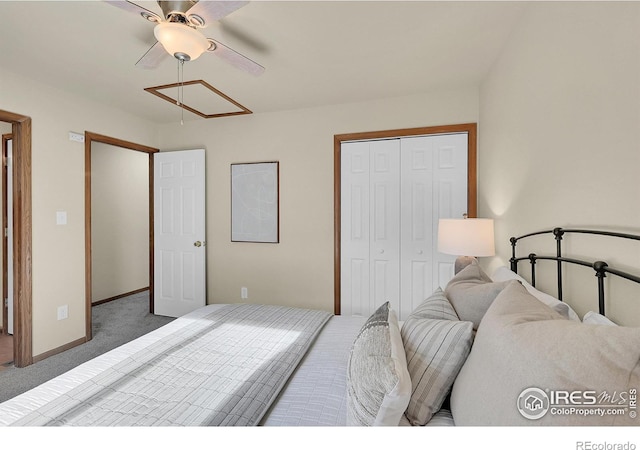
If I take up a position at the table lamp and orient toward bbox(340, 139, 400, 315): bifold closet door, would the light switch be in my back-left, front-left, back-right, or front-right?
front-left

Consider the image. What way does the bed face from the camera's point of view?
to the viewer's left

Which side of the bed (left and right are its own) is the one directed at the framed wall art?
right

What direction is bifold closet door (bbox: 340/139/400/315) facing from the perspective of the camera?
toward the camera

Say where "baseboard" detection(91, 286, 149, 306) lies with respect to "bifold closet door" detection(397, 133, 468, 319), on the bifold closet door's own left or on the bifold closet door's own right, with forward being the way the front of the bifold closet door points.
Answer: on the bifold closet door's own right

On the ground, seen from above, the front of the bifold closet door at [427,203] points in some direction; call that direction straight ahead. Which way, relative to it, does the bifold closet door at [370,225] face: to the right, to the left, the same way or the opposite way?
the same way

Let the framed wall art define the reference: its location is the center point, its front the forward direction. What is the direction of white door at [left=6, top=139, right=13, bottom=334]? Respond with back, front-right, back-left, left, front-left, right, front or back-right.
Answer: right

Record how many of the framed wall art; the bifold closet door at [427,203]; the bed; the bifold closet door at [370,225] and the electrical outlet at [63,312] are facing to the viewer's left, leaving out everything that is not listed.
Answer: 1

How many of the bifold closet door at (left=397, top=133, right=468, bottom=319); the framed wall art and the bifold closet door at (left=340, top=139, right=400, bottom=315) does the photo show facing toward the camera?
3

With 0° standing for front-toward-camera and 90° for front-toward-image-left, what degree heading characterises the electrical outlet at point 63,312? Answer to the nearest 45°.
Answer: approximately 315°

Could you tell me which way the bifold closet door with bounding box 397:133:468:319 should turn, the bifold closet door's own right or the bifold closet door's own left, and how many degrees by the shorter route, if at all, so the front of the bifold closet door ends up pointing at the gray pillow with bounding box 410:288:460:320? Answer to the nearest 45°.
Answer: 0° — it already faces it

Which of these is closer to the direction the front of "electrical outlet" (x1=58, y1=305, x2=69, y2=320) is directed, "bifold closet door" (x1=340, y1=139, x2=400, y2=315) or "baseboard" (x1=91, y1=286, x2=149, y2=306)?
the bifold closet door

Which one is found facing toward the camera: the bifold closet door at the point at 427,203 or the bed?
the bifold closet door

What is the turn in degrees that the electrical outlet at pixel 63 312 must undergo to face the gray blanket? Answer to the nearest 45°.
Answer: approximately 45° to its right

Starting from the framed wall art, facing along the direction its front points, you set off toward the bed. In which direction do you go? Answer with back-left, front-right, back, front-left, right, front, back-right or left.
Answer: front

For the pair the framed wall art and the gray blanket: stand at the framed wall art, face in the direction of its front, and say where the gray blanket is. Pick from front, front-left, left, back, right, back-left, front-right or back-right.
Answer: front

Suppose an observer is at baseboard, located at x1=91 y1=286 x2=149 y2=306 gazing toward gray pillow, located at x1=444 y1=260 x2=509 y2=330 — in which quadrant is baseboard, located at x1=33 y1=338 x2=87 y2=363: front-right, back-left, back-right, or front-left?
front-right

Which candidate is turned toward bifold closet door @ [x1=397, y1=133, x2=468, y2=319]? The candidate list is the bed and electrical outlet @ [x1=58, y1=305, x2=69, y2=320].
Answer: the electrical outlet

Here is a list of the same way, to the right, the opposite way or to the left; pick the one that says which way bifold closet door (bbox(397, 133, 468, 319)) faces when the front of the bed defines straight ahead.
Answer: to the left
